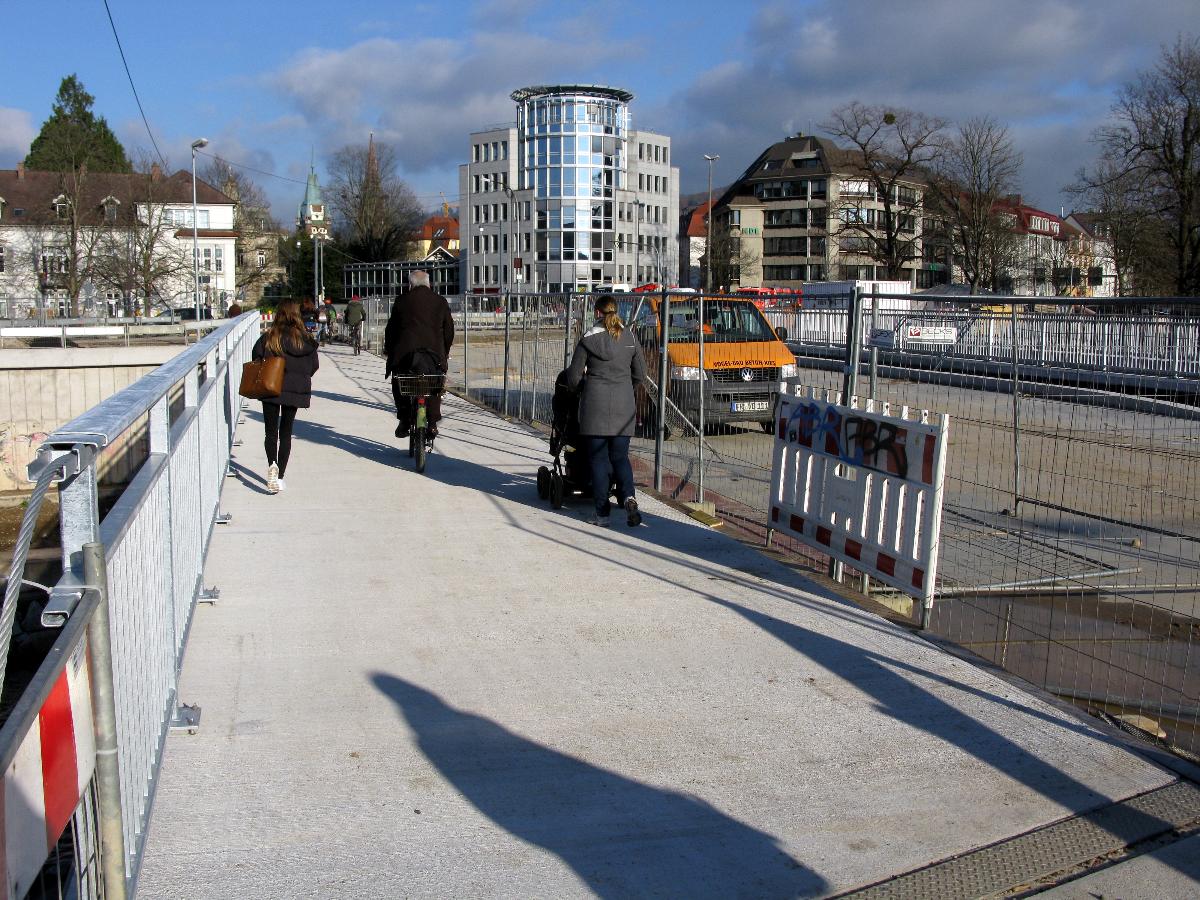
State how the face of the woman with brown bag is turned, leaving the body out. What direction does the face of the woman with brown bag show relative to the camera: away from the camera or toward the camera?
away from the camera

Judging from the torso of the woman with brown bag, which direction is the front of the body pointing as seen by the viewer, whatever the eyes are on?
away from the camera

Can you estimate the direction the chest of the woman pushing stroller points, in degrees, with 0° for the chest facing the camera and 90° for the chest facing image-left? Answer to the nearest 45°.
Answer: approximately 180°

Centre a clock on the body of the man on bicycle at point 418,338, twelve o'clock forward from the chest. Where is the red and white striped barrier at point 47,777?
The red and white striped barrier is roughly at 6 o'clock from the man on bicycle.

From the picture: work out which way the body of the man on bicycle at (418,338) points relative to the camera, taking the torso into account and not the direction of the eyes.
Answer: away from the camera

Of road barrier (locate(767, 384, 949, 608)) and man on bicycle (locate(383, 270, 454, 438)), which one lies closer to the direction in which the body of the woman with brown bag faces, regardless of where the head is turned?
the man on bicycle

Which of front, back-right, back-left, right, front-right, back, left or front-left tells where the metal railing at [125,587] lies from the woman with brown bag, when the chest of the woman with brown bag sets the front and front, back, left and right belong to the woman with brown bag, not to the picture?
back

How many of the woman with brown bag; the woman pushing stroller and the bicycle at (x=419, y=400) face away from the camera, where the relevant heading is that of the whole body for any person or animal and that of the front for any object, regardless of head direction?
3

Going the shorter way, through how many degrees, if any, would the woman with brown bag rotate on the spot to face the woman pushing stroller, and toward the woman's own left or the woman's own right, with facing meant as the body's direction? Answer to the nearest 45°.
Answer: approximately 135° to the woman's own right

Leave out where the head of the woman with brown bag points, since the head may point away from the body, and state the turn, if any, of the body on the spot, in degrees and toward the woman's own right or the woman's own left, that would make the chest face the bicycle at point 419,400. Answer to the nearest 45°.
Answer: approximately 45° to the woman's own right

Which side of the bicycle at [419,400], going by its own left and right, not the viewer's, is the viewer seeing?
back

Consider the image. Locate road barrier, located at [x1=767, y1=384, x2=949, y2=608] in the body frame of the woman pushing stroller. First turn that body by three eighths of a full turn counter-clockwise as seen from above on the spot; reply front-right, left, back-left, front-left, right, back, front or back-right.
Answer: left

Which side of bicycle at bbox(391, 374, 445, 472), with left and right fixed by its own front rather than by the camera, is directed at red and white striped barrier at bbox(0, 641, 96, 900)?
back
